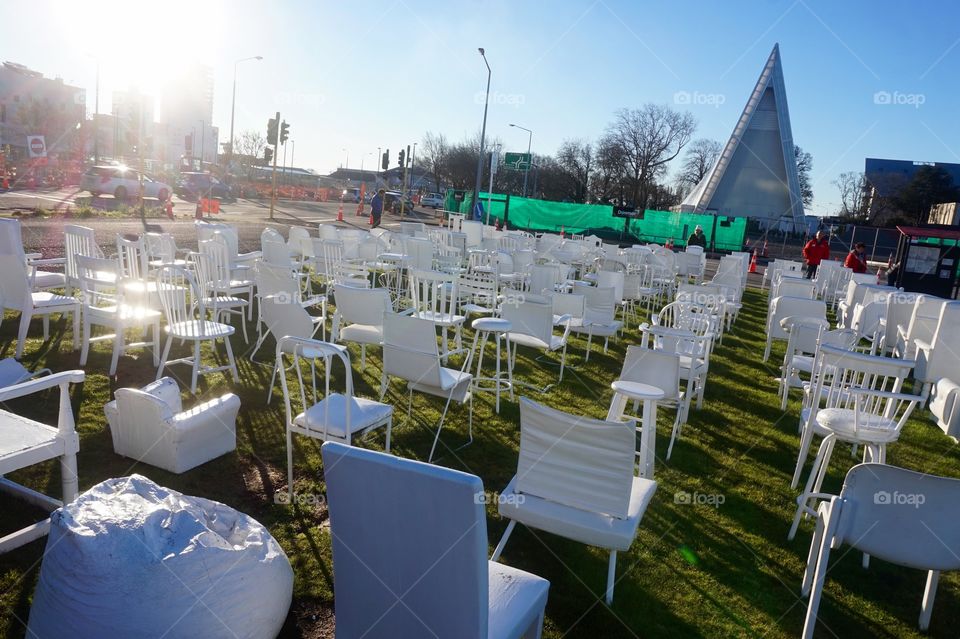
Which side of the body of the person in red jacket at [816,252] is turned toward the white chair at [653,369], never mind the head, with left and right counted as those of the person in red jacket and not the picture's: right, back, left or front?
front

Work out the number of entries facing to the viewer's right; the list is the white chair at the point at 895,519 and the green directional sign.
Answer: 0

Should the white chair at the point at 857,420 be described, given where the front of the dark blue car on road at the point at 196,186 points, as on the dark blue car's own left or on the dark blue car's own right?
on the dark blue car's own right

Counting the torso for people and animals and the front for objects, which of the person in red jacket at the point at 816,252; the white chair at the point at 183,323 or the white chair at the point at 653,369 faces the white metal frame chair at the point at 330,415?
the person in red jacket

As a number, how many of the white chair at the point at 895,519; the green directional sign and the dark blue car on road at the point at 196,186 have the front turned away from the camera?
1

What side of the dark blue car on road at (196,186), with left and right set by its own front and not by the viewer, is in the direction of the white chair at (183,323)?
right

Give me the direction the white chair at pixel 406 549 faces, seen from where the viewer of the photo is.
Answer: facing away from the viewer and to the right of the viewer

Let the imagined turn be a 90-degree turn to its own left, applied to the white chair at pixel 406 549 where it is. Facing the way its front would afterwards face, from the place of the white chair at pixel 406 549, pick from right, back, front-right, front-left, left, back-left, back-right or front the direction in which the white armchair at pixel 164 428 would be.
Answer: front

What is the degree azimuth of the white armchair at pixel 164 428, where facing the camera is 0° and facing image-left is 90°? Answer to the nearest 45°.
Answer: approximately 225°

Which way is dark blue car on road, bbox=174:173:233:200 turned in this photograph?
to the viewer's right
